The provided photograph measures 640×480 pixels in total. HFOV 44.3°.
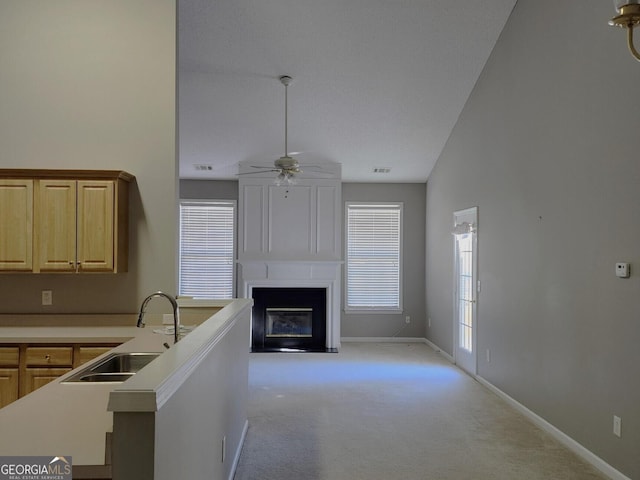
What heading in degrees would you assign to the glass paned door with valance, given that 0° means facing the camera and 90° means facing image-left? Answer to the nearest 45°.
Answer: approximately 90°

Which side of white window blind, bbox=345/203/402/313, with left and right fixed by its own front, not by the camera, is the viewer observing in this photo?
front

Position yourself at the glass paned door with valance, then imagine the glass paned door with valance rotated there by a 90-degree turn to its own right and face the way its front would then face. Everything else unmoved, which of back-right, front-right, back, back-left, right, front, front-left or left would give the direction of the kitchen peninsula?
back

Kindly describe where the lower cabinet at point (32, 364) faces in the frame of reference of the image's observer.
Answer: facing the viewer

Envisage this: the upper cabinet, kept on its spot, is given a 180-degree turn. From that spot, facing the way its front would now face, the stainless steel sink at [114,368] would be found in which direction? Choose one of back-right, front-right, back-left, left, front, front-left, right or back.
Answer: back

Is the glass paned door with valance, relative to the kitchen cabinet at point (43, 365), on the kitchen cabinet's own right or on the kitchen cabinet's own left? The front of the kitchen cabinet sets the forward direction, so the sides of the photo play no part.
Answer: on the kitchen cabinet's own left

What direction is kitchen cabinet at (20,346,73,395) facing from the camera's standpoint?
toward the camera

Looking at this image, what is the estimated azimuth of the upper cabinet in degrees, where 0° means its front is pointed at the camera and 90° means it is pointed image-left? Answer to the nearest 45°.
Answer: approximately 0°

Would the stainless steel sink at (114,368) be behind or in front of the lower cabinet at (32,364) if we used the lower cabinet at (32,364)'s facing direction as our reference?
in front

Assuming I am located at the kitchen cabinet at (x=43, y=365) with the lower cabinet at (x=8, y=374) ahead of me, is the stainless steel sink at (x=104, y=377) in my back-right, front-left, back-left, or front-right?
back-left

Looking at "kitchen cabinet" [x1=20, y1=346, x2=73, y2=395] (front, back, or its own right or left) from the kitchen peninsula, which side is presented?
front

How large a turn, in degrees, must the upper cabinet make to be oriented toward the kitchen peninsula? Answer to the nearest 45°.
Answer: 0° — it already faces it

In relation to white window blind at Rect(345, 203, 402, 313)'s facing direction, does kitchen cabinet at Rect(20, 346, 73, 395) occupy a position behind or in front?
in front
